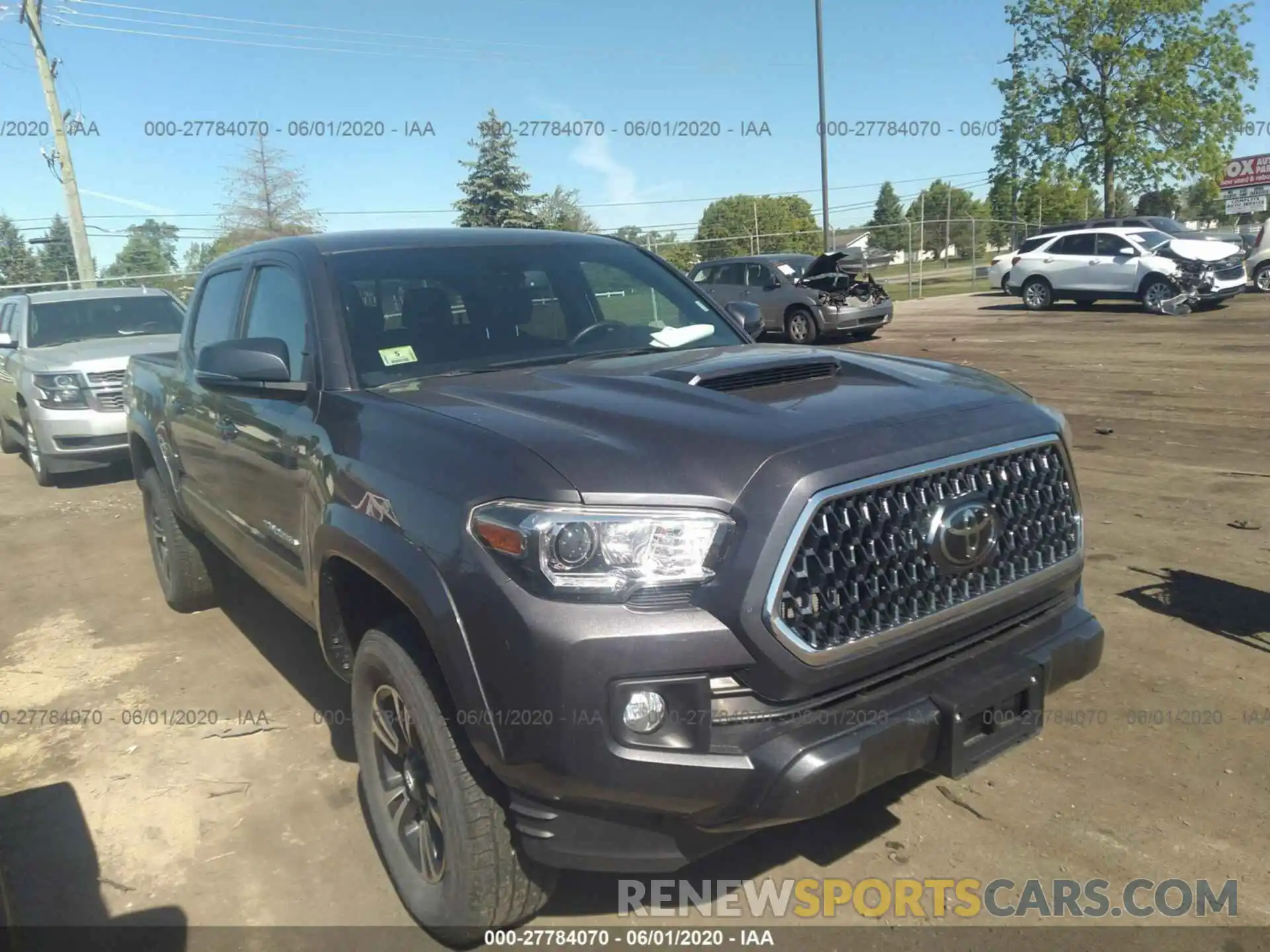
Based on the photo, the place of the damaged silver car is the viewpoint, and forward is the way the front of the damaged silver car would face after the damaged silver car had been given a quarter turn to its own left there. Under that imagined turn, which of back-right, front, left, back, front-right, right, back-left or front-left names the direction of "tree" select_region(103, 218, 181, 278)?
left

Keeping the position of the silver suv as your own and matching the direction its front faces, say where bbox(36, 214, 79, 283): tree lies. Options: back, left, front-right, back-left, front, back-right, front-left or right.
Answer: back-left

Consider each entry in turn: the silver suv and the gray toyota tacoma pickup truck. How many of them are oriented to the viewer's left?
0

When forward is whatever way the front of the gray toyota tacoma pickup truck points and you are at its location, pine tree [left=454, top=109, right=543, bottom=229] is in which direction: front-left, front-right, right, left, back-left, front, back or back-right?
back-left

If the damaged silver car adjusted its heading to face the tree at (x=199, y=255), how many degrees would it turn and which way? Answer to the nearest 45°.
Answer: approximately 180°

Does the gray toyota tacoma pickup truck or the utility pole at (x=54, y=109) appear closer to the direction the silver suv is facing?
the gray toyota tacoma pickup truck

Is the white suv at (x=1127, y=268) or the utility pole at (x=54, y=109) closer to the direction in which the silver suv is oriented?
the white suv

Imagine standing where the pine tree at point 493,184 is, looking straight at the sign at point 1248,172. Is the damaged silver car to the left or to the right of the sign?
right

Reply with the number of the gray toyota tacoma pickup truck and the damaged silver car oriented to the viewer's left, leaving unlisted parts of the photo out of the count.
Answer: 0

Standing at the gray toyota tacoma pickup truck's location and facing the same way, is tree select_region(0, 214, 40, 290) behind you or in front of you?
behind

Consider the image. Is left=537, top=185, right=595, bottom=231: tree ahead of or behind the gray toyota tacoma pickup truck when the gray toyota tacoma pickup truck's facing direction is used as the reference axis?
behind

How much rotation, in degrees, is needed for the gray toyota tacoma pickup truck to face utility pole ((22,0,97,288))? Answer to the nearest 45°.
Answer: approximately 180°

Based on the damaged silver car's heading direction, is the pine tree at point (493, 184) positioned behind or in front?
behind

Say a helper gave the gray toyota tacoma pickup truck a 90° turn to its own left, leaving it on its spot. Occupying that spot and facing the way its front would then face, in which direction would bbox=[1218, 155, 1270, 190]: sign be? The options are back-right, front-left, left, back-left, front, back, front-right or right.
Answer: front

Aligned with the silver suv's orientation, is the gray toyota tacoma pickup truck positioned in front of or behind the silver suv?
in front

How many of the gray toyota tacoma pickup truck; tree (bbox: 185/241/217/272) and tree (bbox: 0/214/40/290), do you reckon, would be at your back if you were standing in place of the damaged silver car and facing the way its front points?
2

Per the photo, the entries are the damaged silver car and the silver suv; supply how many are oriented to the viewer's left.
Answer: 0

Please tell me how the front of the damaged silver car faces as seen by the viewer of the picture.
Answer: facing the viewer and to the right of the viewer
